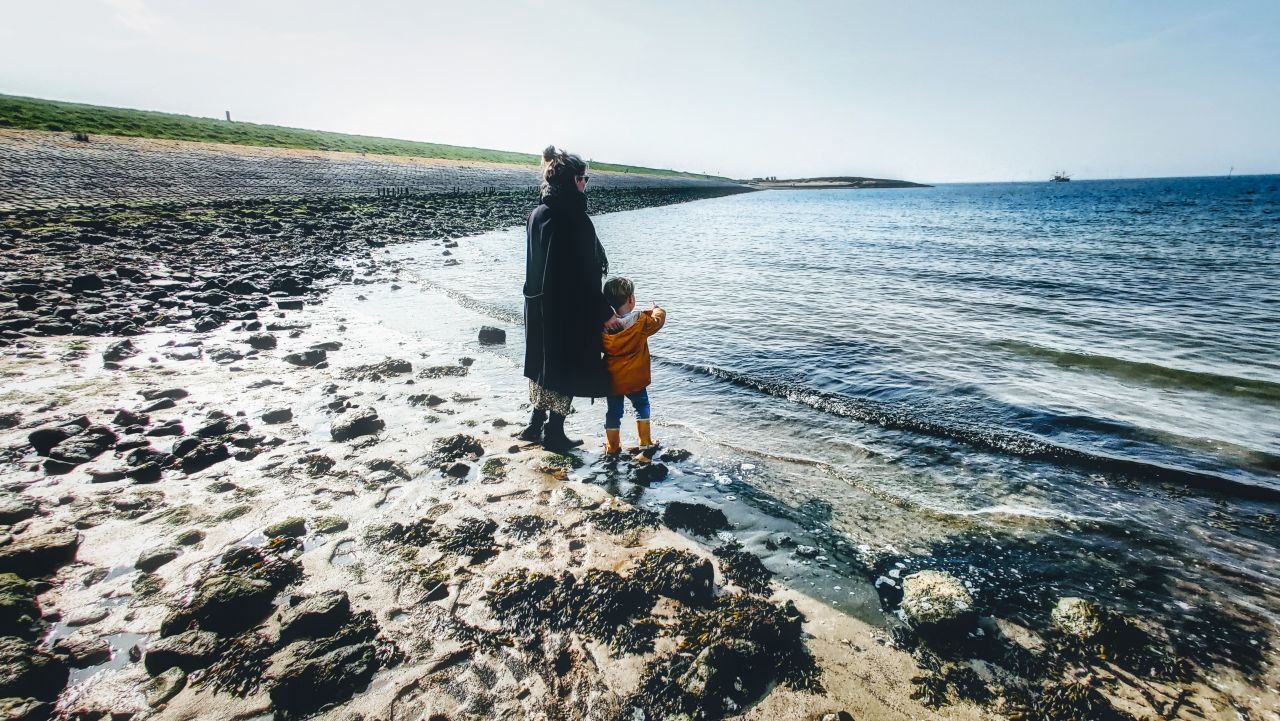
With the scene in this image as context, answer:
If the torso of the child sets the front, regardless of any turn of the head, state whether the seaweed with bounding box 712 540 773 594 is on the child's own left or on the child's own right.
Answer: on the child's own right

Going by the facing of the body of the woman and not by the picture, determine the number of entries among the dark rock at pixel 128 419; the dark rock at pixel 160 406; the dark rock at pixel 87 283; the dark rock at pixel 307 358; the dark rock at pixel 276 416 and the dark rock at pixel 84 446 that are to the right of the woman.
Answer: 0

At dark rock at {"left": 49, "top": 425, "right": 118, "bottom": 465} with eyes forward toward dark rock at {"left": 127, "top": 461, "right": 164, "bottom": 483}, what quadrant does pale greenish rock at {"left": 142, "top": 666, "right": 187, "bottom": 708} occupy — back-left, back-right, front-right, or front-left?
front-right

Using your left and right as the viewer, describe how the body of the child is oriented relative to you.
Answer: facing away from the viewer and to the right of the viewer

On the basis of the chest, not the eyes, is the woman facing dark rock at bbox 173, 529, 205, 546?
no

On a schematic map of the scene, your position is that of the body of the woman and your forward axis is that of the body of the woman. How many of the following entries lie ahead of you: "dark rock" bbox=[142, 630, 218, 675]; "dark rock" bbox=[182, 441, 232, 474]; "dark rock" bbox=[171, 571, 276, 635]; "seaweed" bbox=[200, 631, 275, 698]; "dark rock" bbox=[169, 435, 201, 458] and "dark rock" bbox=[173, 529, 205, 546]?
0

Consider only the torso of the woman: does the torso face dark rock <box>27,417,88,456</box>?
no

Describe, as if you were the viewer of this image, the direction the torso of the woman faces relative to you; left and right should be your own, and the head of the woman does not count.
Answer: facing away from the viewer and to the right of the viewer

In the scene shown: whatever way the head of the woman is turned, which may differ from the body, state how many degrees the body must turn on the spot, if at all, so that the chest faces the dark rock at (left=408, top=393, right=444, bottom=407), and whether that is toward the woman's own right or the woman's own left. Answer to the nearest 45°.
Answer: approximately 90° to the woman's own left

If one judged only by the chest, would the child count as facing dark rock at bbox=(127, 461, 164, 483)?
no

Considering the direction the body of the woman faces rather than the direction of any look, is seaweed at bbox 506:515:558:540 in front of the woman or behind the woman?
behind

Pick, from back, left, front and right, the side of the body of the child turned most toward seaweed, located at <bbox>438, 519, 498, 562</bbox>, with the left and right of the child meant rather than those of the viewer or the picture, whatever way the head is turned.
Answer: back

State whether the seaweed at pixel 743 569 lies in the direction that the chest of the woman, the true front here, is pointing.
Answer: no

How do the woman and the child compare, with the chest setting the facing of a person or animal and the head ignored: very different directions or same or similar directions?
same or similar directions

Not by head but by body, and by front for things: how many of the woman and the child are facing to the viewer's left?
0
